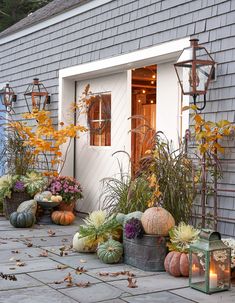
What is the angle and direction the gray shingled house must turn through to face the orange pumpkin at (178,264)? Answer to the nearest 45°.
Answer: approximately 45° to its left

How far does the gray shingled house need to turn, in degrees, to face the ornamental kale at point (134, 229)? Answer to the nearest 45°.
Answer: approximately 45° to its left

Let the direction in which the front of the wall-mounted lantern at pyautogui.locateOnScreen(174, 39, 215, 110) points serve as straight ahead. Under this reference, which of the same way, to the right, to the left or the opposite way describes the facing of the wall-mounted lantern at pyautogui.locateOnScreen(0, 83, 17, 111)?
the same way

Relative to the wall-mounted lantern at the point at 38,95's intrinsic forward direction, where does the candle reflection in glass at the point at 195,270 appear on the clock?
The candle reflection in glass is roughly at 10 o'clock from the wall-mounted lantern.

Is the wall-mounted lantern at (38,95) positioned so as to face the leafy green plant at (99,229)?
no

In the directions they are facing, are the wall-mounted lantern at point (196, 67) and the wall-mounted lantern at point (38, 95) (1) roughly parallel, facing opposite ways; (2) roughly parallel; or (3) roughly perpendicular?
roughly parallel

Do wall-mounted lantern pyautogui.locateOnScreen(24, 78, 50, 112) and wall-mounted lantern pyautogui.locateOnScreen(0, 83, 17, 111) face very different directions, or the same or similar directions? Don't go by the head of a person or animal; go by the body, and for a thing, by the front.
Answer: same or similar directions

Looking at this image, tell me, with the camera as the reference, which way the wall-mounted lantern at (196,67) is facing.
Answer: facing the viewer and to the left of the viewer

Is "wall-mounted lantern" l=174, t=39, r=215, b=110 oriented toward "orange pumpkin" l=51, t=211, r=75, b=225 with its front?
no

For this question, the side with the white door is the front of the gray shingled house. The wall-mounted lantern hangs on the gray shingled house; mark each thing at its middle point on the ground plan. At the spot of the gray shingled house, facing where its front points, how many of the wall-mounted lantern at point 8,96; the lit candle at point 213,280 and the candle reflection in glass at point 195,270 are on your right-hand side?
1

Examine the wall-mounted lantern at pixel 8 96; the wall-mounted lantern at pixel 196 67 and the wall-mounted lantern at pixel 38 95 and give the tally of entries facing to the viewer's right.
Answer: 0

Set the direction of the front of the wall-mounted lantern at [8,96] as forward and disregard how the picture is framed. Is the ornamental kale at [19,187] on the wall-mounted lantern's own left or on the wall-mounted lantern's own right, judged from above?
on the wall-mounted lantern's own left

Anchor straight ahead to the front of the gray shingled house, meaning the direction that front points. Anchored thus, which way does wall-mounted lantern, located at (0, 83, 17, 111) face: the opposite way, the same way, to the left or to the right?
the same way

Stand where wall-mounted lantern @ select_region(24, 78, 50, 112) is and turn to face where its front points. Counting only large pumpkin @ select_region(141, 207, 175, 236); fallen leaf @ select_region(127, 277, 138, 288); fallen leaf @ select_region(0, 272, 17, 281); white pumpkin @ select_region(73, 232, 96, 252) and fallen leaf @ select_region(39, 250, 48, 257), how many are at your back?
0

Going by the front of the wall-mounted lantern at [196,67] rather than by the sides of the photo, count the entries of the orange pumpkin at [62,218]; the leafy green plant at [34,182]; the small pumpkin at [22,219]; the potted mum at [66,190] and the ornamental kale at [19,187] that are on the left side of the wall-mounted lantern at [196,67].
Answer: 0

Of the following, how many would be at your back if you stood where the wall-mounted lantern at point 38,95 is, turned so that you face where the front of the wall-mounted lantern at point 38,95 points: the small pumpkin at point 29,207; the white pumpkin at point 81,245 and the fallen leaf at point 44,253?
0

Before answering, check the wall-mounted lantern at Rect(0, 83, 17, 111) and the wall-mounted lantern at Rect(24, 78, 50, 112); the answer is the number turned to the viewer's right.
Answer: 0

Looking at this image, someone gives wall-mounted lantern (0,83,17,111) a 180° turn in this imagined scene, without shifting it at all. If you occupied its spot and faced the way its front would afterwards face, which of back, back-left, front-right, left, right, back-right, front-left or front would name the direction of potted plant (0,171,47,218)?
back-right
